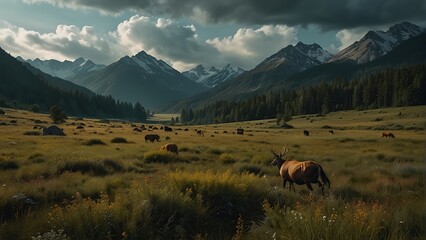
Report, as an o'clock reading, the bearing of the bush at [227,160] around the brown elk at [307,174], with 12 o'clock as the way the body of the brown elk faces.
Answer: The bush is roughly at 2 o'clock from the brown elk.

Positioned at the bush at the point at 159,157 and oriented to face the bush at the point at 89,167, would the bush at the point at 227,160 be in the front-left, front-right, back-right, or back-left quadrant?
back-left

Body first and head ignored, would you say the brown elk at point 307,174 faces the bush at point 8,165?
yes

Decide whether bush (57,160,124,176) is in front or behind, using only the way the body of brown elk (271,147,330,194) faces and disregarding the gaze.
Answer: in front

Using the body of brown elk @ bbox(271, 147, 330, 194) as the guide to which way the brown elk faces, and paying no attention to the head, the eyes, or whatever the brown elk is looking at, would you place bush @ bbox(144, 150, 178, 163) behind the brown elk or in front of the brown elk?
in front

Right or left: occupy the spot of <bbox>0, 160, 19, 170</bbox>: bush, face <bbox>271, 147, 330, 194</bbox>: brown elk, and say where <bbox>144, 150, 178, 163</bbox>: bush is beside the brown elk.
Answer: left

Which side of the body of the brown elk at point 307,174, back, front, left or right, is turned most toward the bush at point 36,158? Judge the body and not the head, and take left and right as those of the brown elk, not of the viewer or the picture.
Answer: front

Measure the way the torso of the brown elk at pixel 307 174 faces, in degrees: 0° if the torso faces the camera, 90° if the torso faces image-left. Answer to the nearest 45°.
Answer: approximately 90°
